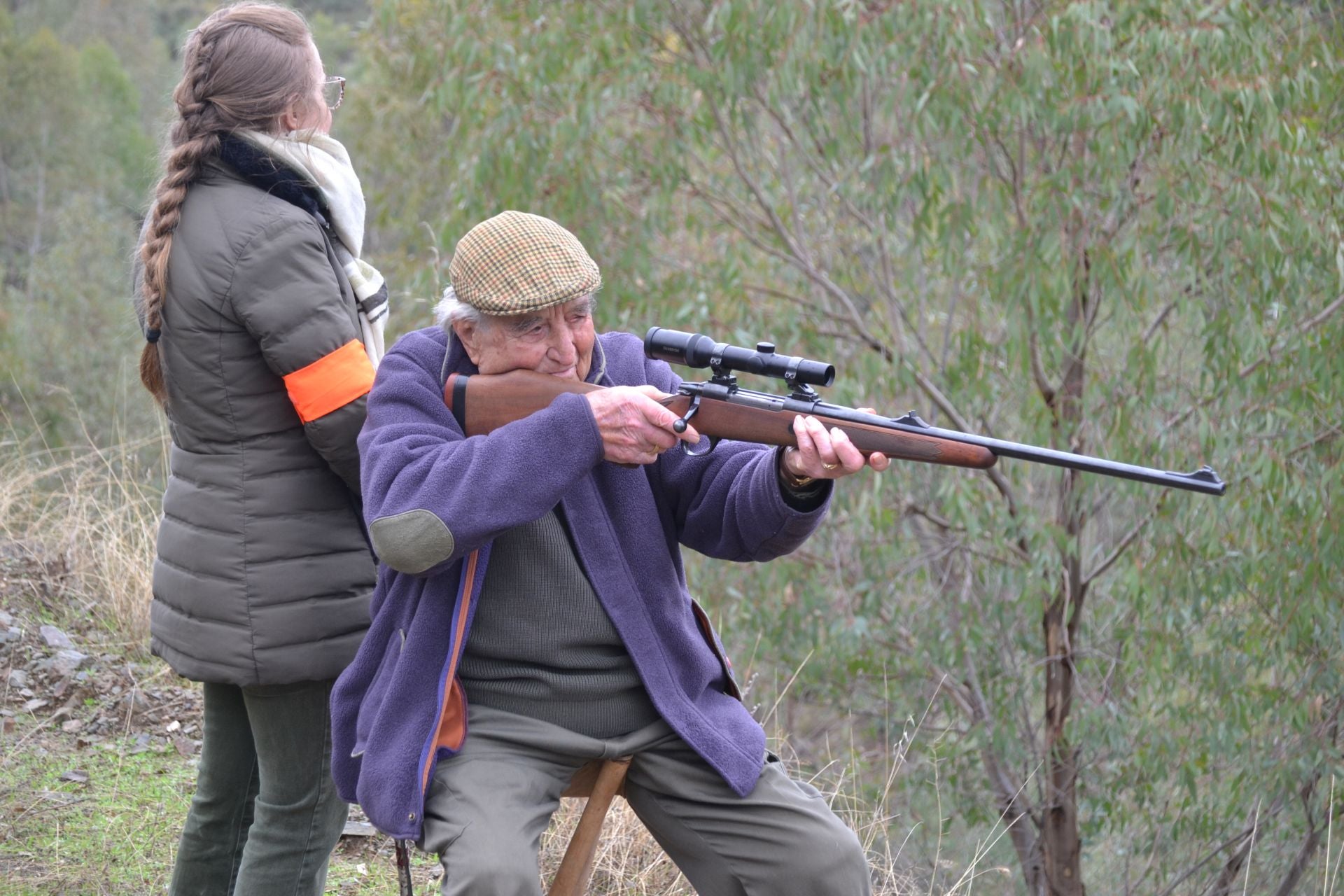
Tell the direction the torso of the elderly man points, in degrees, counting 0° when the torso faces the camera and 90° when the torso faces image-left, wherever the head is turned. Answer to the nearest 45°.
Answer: approximately 315°

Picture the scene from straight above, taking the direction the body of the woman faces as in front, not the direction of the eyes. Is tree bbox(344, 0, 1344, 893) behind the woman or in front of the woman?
in front

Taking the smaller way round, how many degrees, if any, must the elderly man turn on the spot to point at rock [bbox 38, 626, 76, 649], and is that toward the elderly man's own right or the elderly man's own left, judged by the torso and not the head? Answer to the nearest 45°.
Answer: approximately 180°

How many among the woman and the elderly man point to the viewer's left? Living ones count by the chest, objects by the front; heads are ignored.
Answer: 0

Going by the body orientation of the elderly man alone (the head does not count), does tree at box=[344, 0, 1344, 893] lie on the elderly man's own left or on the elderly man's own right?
on the elderly man's own left

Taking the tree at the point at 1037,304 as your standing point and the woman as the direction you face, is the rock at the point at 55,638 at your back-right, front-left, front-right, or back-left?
front-right

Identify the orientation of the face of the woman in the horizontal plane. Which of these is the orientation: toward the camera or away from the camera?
away from the camera

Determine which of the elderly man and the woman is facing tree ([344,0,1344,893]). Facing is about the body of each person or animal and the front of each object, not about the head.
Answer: the woman

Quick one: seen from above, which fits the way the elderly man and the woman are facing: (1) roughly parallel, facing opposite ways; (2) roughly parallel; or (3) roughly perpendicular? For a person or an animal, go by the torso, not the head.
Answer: roughly perpendicular
